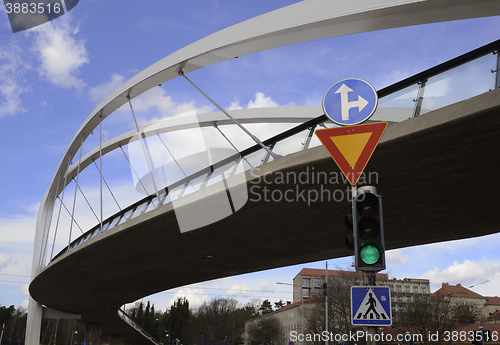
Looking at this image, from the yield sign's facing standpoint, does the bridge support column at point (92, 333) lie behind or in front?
behind

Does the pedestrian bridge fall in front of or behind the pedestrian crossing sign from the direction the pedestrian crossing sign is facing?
behind

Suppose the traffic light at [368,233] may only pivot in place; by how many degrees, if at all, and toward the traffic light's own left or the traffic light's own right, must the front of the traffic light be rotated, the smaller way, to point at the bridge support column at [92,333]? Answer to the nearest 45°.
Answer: approximately 135° to the traffic light's own right

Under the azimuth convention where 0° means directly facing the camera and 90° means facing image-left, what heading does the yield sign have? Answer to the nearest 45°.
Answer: approximately 0°
